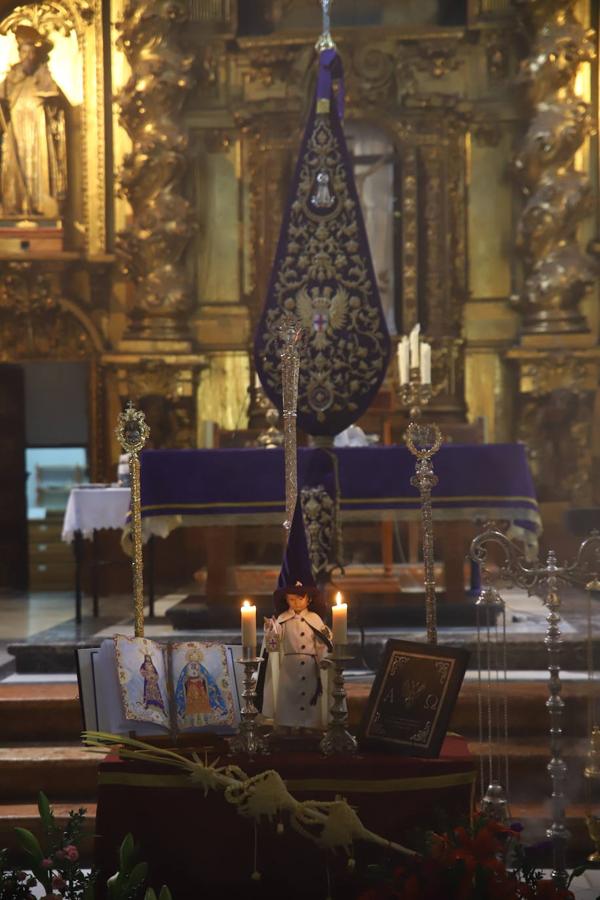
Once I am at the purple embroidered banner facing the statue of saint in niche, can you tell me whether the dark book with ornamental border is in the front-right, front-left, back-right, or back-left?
back-left

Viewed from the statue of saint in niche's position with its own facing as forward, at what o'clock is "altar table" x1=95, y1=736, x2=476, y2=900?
The altar table is roughly at 12 o'clock from the statue of saint in niche.

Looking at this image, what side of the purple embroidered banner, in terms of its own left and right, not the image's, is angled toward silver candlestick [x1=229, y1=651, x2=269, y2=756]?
front

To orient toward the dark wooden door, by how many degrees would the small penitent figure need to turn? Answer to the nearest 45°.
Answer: approximately 180°

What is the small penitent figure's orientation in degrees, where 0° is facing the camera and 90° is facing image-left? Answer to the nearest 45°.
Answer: approximately 0°

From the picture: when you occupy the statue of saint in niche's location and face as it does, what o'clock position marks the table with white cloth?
The table with white cloth is roughly at 12 o'clock from the statue of saint in niche.

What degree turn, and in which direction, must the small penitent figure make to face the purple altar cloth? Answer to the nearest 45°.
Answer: approximately 180°

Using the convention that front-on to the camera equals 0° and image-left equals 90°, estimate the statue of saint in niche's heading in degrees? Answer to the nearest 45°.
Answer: approximately 0°

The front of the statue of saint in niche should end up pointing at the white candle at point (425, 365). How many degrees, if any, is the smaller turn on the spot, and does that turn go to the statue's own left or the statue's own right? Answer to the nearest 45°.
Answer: approximately 45° to the statue's own left

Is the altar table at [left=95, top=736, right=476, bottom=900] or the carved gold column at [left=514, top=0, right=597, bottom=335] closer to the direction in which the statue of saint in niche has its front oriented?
the altar table

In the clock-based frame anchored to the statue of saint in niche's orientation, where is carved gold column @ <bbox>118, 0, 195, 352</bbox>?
The carved gold column is roughly at 10 o'clock from the statue of saint in niche.

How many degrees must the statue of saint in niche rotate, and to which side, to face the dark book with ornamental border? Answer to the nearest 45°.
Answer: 0° — it already faces it

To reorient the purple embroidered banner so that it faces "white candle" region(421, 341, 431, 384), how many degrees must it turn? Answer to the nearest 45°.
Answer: approximately 135° to its left
